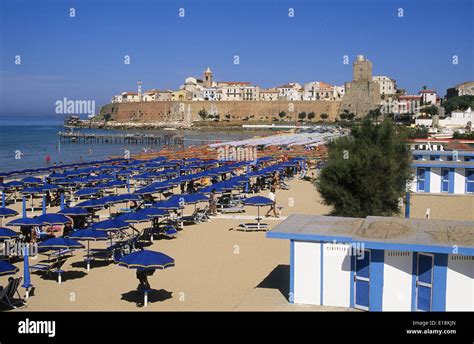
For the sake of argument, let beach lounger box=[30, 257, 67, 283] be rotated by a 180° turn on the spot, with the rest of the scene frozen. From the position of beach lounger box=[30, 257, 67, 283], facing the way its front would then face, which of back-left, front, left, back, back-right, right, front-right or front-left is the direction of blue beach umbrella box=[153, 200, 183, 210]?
front-left

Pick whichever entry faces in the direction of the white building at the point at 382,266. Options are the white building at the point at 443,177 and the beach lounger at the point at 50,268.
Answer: the white building at the point at 443,177

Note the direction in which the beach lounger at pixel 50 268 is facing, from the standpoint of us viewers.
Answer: facing to the left of the viewer

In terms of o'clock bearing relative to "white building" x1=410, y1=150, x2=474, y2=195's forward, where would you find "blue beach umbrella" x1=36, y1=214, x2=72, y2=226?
The blue beach umbrella is roughly at 1 o'clock from the white building.

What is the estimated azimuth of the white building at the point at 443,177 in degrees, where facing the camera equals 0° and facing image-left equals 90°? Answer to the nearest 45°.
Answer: approximately 0°

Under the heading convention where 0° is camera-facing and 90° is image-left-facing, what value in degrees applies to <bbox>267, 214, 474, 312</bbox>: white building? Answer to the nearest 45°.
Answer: approximately 0°
